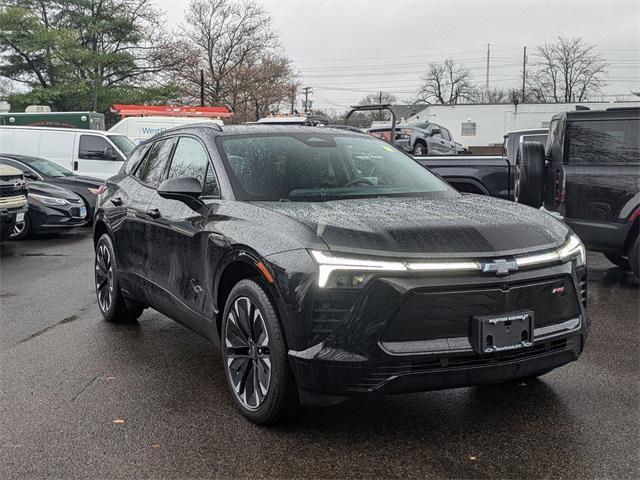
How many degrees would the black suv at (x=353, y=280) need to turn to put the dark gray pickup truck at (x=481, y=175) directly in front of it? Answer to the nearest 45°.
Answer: approximately 135° to its left

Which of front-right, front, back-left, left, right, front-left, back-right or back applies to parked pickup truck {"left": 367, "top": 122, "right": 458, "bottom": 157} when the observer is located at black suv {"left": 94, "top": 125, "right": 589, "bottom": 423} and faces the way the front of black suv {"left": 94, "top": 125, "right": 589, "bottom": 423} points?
back-left

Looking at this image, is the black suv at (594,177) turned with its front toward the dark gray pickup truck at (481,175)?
no

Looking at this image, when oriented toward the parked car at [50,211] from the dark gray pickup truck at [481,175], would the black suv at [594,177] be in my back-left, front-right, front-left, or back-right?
back-left

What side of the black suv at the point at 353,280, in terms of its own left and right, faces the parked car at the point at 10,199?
back

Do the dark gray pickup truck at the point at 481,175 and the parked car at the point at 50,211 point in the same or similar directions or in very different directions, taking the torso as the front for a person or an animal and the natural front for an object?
same or similar directions

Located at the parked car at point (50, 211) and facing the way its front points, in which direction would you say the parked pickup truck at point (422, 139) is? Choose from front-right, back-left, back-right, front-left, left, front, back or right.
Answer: left

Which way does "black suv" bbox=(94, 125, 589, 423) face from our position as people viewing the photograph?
facing the viewer and to the right of the viewer
